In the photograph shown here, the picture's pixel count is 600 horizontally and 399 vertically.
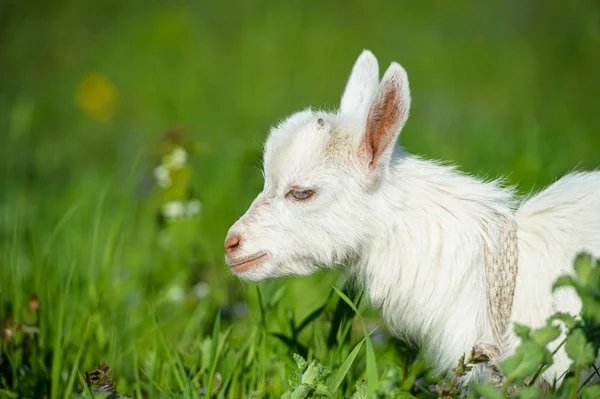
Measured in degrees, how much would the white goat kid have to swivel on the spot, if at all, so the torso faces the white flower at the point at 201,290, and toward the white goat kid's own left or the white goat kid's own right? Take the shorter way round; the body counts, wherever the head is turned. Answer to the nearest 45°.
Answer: approximately 45° to the white goat kid's own right

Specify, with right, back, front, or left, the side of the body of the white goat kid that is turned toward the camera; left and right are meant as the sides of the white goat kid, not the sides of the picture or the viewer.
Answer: left

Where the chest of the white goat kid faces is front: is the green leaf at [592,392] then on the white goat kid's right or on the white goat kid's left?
on the white goat kid's left

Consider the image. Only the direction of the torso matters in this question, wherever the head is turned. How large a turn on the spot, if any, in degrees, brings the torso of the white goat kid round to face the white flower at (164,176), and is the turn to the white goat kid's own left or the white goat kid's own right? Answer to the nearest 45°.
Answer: approximately 45° to the white goat kid's own right

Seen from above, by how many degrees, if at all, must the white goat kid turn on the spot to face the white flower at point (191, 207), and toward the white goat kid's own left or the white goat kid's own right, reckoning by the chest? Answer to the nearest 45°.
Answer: approximately 45° to the white goat kid's own right

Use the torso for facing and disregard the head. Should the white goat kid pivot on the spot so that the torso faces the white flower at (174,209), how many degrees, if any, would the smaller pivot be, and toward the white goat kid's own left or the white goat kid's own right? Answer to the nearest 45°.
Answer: approximately 45° to the white goat kid's own right

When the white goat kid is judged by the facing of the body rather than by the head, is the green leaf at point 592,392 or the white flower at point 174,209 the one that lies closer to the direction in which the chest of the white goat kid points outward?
the white flower

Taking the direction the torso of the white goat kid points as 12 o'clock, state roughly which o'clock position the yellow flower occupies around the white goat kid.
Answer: The yellow flower is roughly at 2 o'clock from the white goat kid.
